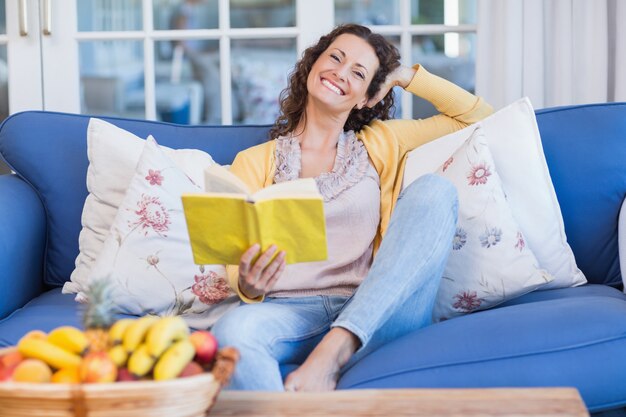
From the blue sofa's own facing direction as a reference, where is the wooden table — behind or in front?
in front

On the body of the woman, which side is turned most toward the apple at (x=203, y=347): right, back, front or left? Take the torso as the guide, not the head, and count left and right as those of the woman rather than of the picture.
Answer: front

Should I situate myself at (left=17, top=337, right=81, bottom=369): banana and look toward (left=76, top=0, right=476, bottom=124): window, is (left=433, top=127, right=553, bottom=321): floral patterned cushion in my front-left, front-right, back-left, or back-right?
front-right

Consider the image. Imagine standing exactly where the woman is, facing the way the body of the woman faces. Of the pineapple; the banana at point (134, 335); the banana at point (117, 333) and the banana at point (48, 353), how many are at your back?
0

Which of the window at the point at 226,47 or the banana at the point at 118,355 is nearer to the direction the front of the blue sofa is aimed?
the banana

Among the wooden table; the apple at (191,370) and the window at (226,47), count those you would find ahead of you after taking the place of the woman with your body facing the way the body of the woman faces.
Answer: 2

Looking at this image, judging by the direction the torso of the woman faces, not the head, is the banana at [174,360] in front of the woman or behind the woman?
in front

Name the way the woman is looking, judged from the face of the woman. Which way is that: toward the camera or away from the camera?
toward the camera

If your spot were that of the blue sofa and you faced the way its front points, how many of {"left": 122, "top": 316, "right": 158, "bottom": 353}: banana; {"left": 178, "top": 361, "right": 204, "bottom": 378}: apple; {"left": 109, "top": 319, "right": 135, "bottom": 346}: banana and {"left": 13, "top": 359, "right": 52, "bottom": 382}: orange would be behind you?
0

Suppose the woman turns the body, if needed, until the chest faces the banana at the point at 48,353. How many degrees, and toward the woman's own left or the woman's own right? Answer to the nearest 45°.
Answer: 0° — they already face it

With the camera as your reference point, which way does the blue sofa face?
facing the viewer
